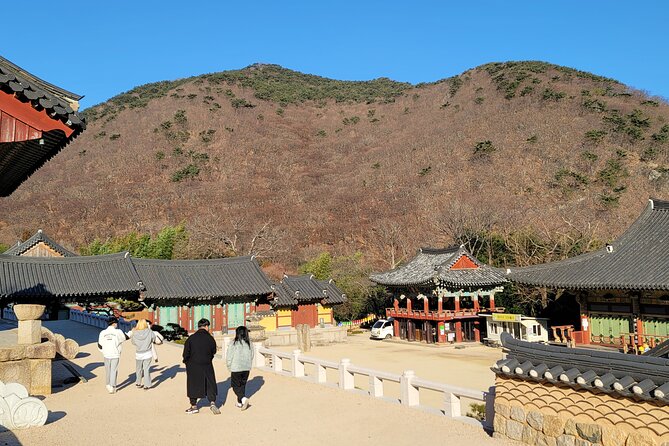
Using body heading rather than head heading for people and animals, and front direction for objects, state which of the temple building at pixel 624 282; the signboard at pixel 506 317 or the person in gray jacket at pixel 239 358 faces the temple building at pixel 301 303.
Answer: the person in gray jacket

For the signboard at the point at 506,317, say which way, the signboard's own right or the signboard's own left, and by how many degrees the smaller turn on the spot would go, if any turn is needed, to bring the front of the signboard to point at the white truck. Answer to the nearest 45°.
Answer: approximately 135° to the signboard's own right

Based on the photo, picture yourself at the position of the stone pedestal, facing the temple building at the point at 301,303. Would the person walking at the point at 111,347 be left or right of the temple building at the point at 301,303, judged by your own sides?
right

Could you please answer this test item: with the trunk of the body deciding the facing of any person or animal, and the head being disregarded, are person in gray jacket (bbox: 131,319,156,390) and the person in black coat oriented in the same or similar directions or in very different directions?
same or similar directions

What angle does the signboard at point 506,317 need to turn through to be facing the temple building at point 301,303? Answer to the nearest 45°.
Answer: approximately 90° to its right

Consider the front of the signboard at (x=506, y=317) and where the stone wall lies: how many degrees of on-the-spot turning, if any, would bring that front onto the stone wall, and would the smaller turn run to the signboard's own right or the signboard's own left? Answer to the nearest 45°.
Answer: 0° — it already faces it

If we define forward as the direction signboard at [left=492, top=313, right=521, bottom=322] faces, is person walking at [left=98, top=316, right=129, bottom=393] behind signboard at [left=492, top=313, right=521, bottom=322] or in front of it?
in front

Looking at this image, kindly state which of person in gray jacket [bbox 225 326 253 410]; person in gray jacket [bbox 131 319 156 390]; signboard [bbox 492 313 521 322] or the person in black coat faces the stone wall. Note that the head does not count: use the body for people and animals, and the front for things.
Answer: the signboard

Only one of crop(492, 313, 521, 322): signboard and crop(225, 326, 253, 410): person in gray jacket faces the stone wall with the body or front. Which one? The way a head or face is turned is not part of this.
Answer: the signboard

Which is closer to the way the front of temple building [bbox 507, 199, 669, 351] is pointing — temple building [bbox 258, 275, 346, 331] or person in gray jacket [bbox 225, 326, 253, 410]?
the person in gray jacket

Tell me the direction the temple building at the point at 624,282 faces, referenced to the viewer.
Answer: facing the viewer

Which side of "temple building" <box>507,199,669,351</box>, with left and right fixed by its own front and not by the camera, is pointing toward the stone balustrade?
front

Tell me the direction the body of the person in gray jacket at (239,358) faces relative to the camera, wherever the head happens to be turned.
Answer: away from the camera

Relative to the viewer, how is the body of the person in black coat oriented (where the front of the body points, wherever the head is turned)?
away from the camera

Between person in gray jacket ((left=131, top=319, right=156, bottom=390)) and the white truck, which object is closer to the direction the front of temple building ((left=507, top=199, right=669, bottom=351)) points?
the person in gray jacket

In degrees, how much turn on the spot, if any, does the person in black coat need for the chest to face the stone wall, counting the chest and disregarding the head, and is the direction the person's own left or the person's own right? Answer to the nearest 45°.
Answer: approximately 135° to the person's own right

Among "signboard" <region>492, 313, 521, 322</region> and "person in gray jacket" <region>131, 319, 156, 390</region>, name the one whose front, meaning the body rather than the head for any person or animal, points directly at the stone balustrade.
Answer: the signboard
